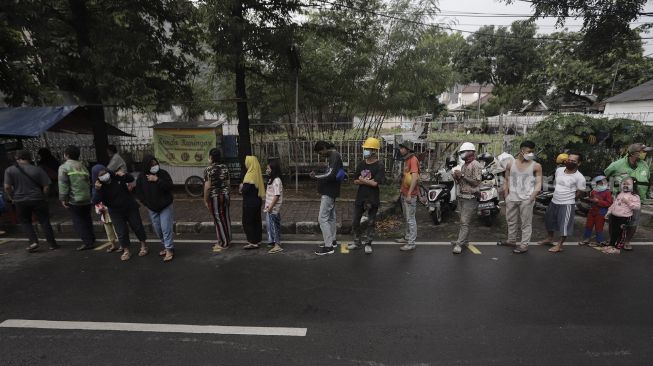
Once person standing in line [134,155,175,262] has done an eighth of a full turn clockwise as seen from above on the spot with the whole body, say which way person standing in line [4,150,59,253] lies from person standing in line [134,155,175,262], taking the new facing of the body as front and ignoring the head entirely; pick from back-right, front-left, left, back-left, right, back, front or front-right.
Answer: right

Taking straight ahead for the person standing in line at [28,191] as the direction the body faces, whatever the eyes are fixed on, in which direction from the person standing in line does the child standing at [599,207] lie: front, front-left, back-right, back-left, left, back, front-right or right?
back-right

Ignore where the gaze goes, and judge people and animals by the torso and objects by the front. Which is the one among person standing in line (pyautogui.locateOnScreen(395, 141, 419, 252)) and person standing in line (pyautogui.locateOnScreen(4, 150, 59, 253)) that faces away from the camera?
person standing in line (pyautogui.locateOnScreen(4, 150, 59, 253))

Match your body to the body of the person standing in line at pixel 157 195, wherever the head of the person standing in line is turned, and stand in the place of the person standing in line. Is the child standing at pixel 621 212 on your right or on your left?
on your left

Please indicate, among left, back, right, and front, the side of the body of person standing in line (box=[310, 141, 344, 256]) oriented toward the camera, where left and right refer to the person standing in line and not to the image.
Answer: left

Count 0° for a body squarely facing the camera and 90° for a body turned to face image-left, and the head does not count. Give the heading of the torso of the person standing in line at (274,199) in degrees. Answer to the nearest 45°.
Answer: approximately 90°

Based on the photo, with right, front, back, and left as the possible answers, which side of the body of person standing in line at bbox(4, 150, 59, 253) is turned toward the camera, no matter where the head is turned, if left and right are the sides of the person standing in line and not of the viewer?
back

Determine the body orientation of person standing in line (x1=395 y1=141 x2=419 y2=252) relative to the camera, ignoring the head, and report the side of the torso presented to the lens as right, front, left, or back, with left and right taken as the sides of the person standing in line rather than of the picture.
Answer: left
